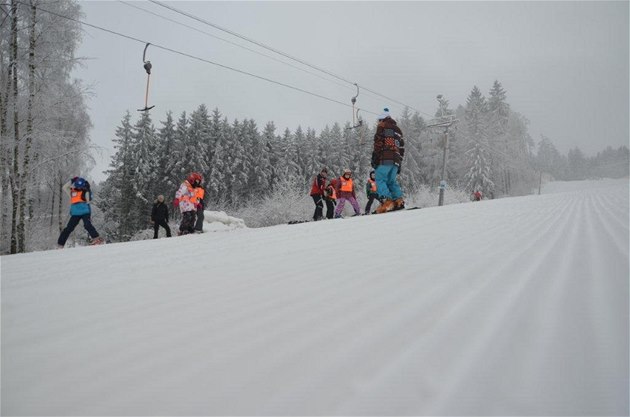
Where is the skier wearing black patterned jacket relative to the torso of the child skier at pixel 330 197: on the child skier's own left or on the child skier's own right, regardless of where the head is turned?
on the child skier's own left

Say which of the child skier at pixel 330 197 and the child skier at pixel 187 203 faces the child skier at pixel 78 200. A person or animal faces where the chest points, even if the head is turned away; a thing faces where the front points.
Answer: the child skier at pixel 330 197

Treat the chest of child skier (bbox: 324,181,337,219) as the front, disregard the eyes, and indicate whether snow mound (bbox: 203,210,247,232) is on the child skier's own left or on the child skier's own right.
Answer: on the child skier's own right

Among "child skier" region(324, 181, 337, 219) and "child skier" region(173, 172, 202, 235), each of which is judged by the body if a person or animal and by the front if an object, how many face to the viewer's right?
1

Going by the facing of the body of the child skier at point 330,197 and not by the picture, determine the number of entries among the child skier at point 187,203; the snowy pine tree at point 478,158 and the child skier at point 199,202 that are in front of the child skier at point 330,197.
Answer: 2

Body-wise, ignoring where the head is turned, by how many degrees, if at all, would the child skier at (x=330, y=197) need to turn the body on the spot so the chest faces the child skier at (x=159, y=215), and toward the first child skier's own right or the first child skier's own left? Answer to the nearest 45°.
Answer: approximately 45° to the first child skier's own right
